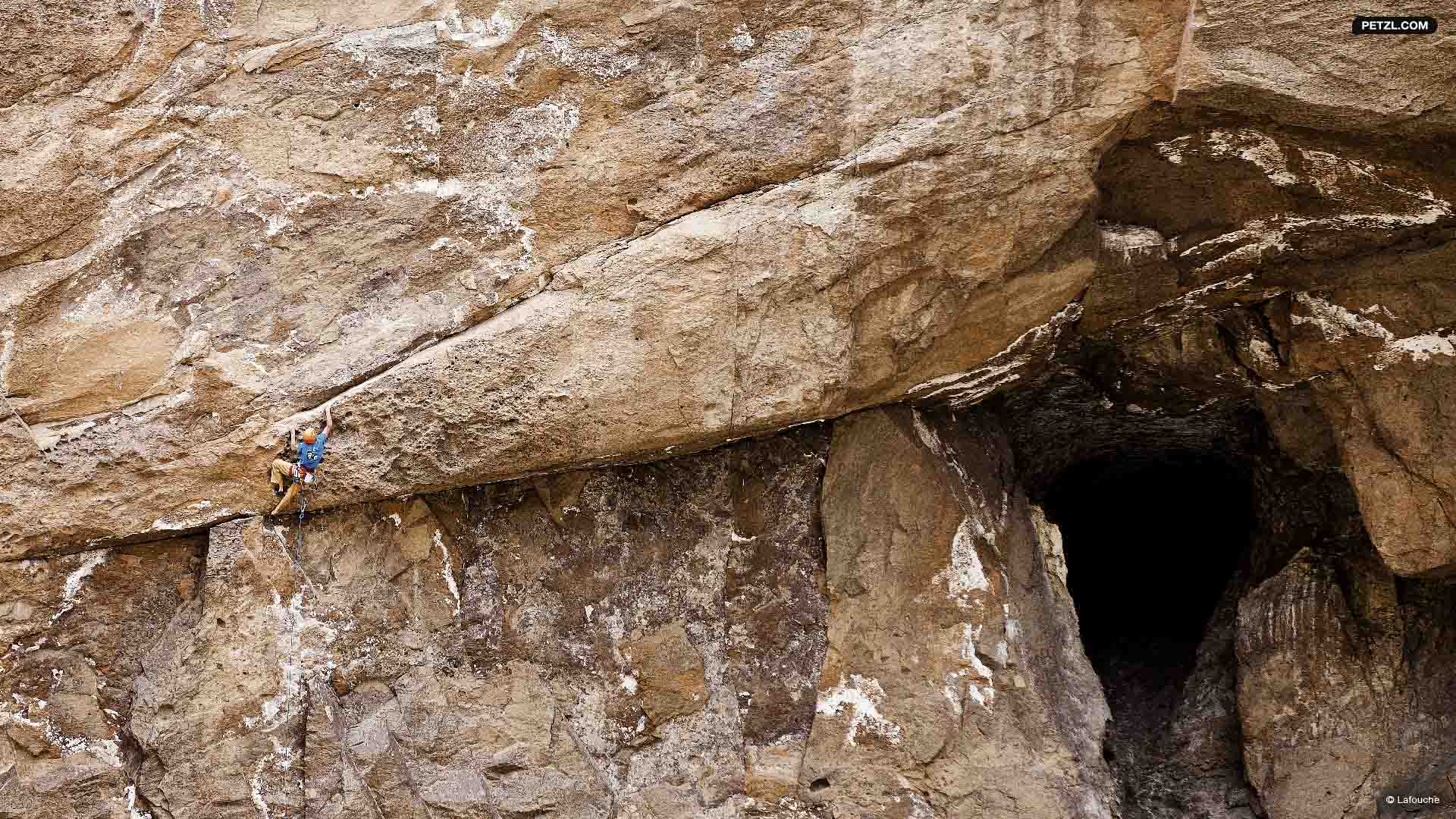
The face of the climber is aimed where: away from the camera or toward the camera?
away from the camera

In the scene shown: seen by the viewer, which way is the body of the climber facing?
away from the camera
